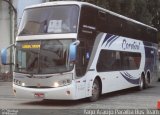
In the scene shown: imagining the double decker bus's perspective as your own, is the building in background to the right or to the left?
on its right

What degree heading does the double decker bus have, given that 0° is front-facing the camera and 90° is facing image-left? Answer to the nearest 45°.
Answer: approximately 45°
